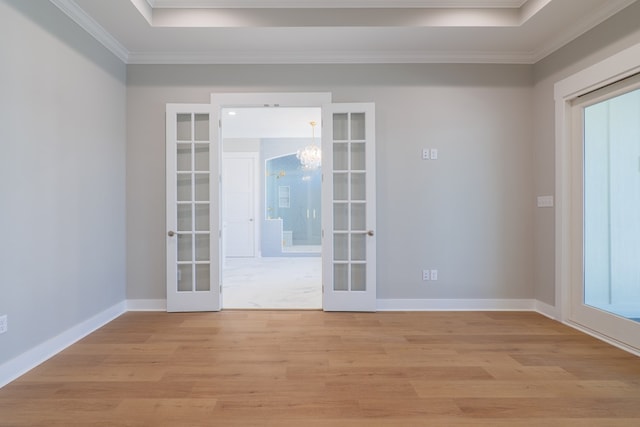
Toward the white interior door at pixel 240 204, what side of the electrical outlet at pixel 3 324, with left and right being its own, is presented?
left

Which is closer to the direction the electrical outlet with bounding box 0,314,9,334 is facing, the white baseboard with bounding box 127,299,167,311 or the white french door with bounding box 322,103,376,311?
the white french door

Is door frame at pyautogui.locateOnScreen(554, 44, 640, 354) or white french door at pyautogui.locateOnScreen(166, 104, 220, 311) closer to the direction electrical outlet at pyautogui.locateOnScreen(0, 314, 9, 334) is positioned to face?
the door frame

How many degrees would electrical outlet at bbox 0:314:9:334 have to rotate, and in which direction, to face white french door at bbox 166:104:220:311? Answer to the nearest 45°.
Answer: approximately 90° to its left

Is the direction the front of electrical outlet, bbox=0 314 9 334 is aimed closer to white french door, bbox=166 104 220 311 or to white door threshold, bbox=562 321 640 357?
the white door threshold

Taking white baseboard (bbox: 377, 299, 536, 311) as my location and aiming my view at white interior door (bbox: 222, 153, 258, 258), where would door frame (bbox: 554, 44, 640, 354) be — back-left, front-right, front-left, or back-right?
back-right

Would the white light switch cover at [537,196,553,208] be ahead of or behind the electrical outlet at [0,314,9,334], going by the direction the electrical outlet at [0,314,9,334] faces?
ahead

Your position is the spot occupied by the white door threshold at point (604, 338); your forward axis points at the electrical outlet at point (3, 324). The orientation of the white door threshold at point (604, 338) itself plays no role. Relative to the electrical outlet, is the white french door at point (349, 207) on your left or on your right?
right

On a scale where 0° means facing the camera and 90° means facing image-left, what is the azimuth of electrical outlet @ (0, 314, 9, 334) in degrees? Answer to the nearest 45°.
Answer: approximately 315°
